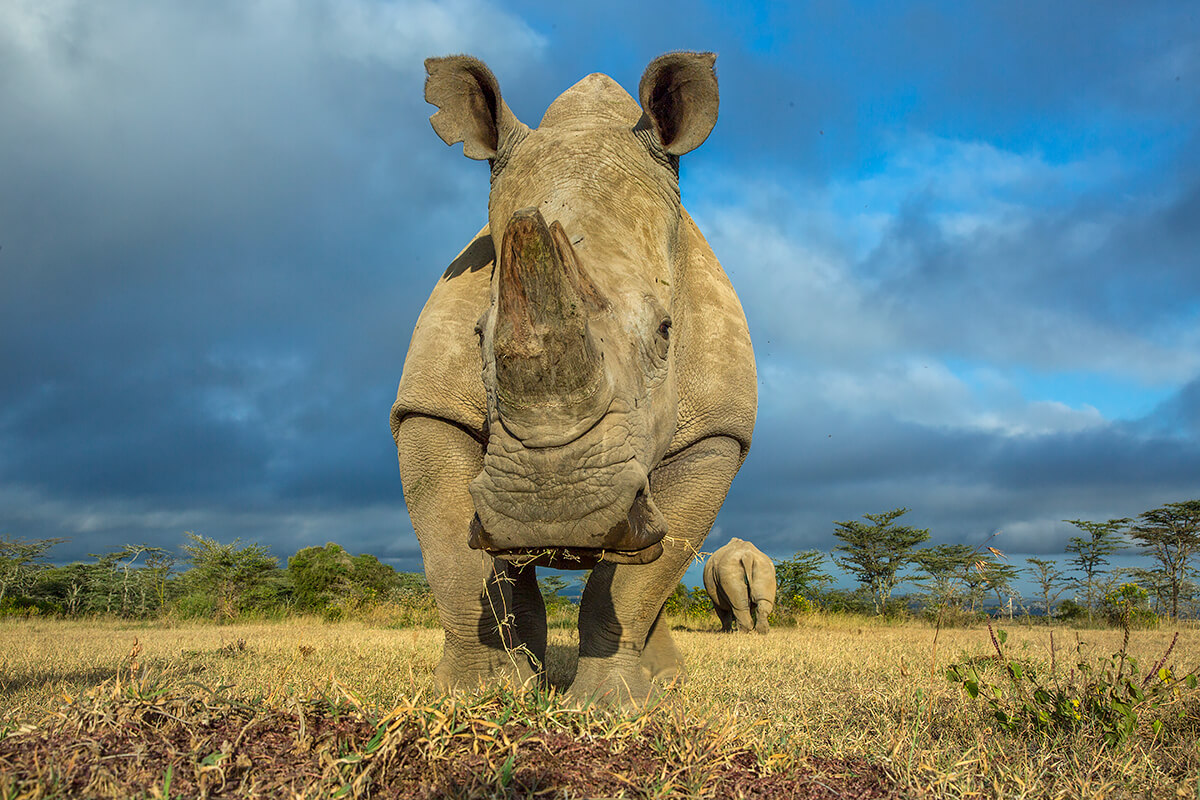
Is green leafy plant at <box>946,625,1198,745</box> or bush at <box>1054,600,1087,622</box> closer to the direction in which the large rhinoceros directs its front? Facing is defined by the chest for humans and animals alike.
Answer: the green leafy plant

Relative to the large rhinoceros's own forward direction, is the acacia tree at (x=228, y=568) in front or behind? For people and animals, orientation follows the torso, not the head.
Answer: behind

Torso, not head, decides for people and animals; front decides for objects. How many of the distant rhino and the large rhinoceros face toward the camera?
1

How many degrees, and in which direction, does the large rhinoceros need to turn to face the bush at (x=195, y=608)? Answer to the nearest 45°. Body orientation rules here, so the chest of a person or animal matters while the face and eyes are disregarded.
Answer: approximately 135° to its right

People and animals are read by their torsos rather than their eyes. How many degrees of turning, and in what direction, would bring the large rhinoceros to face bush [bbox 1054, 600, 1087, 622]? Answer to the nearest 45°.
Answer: approximately 135° to its left

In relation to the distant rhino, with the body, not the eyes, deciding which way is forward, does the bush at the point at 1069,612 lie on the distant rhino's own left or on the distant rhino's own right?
on the distant rhino's own right

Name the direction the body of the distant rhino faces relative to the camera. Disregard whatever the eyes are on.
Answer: away from the camera

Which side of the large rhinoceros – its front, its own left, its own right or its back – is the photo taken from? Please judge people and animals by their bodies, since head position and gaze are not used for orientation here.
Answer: front

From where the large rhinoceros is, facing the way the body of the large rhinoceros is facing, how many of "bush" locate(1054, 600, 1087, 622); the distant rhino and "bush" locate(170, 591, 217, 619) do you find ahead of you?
0

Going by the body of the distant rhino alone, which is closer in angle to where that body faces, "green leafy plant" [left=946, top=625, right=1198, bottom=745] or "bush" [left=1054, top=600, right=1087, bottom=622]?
the bush

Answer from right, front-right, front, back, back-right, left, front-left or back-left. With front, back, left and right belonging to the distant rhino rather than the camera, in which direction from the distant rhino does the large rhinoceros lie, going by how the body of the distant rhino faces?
back

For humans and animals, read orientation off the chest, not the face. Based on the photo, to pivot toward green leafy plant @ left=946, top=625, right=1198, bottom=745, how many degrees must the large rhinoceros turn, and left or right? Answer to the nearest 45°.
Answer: approximately 90° to its left

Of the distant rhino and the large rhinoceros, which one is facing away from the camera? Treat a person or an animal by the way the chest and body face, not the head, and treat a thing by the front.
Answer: the distant rhino

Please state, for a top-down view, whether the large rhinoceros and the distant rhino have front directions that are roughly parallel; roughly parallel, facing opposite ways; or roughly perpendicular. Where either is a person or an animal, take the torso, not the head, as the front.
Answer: roughly parallel, facing opposite ways

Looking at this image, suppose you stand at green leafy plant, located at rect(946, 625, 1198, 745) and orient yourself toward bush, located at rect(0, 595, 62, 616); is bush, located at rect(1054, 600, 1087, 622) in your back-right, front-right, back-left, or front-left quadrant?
front-right

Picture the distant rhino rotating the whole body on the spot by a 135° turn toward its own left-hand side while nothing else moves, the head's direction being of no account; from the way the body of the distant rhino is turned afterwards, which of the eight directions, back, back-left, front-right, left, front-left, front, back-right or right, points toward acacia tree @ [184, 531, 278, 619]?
front-right

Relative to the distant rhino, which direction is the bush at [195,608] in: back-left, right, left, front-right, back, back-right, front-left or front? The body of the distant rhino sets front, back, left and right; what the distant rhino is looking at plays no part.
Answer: left
